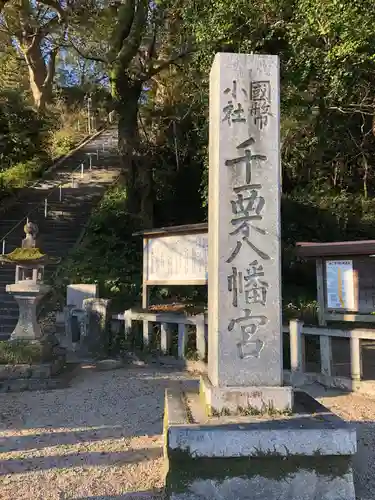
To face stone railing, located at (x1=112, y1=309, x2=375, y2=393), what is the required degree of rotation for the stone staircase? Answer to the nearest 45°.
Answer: approximately 45° to its left

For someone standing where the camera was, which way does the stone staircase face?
facing the viewer and to the left of the viewer

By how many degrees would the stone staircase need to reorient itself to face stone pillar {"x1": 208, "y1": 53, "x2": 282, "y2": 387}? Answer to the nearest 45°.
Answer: approximately 45° to its left

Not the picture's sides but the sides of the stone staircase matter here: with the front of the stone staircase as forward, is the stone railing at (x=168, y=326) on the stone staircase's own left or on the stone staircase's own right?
on the stone staircase's own left

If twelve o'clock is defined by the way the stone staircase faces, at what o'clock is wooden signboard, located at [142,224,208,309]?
The wooden signboard is roughly at 10 o'clock from the stone staircase.

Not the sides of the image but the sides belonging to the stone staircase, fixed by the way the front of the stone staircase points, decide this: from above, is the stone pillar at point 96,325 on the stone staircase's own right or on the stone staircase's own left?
on the stone staircase's own left

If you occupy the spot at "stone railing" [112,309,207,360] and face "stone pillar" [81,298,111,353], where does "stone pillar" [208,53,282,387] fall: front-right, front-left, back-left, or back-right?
back-left

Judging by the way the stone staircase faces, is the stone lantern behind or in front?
in front

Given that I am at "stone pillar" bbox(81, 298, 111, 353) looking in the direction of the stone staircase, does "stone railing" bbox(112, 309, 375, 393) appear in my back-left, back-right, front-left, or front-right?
back-right
